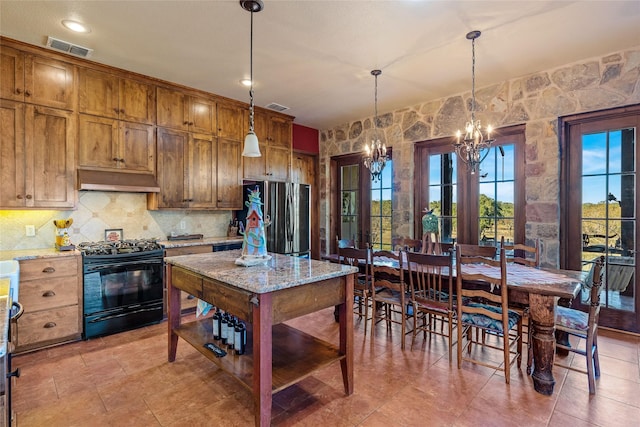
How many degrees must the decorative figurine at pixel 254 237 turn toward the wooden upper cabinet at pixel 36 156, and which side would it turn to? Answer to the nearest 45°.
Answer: approximately 135° to its right

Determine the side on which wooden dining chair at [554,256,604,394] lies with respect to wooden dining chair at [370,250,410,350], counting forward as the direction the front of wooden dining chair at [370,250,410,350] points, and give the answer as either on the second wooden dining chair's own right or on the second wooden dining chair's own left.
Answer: on the second wooden dining chair's own right

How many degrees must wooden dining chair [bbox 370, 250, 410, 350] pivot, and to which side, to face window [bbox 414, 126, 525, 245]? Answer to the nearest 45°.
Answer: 0° — it already faces it

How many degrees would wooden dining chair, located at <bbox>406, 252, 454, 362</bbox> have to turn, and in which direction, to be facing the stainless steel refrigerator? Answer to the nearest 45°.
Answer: approximately 90° to its left

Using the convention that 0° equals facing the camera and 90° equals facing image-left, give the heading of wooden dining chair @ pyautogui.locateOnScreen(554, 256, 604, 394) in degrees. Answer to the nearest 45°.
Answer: approximately 90°

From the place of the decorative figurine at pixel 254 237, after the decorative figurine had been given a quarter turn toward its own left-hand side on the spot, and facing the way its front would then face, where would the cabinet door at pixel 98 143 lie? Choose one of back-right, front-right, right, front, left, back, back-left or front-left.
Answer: back-left

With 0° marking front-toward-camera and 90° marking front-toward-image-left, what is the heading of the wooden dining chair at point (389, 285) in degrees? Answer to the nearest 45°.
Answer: approximately 225°

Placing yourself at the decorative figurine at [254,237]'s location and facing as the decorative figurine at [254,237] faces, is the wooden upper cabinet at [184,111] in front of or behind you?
behind

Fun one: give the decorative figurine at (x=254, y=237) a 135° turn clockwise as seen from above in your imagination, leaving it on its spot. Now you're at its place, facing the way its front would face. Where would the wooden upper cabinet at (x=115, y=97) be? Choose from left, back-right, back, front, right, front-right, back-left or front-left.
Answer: front

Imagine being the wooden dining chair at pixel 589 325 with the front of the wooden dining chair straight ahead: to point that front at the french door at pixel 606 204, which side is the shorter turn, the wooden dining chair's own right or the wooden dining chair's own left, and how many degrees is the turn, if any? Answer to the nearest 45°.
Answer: approximately 90° to the wooden dining chair's own right

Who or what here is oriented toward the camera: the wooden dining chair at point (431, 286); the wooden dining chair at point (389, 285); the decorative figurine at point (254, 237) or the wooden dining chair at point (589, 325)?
the decorative figurine

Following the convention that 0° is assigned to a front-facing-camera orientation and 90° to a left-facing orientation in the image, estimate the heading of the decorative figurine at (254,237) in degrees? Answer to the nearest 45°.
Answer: approximately 0°
